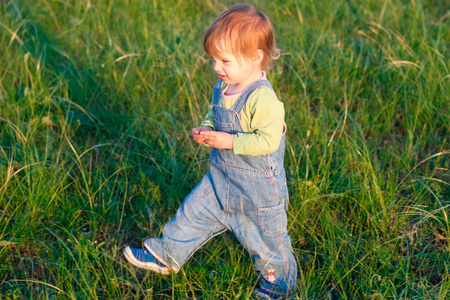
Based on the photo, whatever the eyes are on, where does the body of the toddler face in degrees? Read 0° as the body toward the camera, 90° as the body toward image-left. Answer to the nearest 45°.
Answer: approximately 45°
